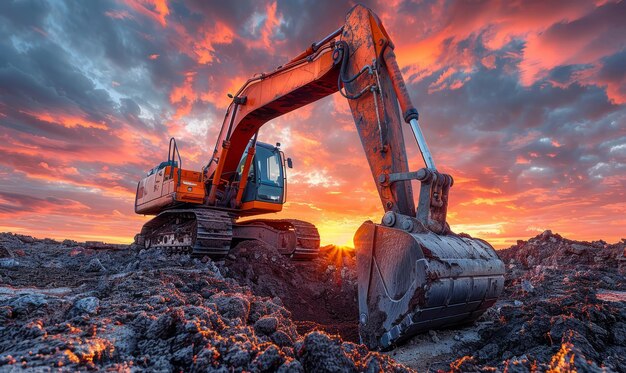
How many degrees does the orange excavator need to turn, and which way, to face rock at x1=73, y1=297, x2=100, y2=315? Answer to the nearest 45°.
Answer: approximately 90° to its right

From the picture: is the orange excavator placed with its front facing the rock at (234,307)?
no

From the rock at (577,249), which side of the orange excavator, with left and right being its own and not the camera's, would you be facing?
left

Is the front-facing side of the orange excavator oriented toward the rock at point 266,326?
no

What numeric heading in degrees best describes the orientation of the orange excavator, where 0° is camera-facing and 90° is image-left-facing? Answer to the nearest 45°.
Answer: approximately 315°

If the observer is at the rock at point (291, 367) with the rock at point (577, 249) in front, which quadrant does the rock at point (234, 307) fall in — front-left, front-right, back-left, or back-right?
front-left

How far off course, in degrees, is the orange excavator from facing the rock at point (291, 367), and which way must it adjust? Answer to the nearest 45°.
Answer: approximately 45° to its right

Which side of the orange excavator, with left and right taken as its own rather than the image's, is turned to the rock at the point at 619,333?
front

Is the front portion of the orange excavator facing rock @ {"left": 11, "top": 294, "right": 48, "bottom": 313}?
no

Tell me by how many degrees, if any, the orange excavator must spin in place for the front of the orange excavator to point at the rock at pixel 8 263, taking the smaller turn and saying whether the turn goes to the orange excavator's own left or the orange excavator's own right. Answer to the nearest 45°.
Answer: approximately 135° to the orange excavator's own right

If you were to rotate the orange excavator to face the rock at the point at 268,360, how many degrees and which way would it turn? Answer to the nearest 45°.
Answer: approximately 90° to its right

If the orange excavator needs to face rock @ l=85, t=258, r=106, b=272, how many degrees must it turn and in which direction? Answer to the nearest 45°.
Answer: approximately 135° to its right
